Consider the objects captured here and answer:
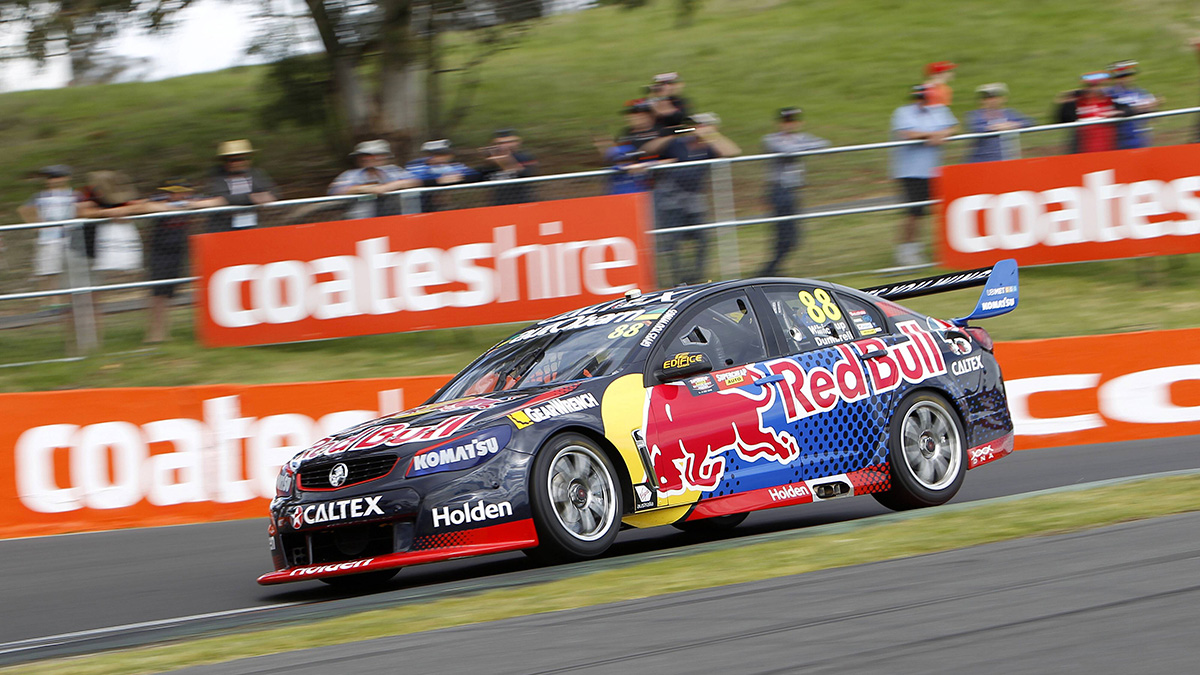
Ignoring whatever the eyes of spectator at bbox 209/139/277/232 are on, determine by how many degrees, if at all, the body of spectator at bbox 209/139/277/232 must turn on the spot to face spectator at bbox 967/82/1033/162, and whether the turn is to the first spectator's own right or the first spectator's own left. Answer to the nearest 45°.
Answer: approximately 90° to the first spectator's own left

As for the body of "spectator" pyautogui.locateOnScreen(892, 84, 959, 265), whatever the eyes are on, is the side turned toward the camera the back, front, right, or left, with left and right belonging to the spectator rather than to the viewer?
front

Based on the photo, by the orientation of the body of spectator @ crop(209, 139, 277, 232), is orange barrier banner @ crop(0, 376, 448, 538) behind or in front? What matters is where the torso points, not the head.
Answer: in front

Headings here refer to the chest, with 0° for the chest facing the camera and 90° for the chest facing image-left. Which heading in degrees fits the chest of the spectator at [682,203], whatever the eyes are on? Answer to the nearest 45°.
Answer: approximately 315°

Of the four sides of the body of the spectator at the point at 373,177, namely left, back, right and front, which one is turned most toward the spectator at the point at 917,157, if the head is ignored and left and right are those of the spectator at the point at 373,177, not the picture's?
left

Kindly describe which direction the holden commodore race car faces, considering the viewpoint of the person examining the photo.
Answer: facing the viewer and to the left of the viewer

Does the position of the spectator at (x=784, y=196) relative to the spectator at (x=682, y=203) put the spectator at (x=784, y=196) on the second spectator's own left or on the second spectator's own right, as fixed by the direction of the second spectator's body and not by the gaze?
on the second spectator's own left

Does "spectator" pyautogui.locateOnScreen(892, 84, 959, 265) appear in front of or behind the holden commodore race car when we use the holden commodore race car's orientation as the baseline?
behind

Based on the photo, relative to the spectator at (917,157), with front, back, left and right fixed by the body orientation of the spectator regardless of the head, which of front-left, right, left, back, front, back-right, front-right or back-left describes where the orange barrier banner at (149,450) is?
front-right

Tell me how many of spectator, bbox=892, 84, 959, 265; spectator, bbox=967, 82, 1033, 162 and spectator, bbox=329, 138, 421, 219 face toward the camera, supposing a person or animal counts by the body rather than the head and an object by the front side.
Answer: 3

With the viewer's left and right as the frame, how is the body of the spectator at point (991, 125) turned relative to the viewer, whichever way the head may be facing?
facing the viewer

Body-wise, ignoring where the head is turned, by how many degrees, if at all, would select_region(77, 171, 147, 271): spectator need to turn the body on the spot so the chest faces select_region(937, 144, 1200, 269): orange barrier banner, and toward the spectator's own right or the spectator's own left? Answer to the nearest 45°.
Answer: approximately 45° to the spectator's own left
